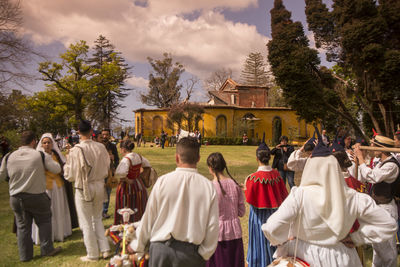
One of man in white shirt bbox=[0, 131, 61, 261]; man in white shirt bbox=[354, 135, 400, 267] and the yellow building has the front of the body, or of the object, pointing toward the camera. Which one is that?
the yellow building

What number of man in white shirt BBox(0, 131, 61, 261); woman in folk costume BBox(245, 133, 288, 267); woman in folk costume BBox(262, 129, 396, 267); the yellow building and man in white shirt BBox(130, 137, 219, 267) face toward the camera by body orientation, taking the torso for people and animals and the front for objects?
1

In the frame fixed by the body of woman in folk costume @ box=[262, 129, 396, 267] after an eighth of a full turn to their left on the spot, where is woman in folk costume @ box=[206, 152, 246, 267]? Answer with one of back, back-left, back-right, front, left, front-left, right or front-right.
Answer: front

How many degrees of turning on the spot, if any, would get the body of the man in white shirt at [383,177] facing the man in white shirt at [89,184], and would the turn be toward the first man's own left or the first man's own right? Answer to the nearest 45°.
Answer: approximately 45° to the first man's own left

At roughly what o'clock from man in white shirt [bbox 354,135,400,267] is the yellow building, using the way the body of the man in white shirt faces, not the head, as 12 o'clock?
The yellow building is roughly at 2 o'clock from the man in white shirt.

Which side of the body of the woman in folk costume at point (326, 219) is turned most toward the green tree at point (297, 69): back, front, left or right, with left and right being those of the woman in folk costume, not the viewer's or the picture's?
front

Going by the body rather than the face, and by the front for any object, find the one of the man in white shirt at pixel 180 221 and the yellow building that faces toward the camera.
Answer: the yellow building

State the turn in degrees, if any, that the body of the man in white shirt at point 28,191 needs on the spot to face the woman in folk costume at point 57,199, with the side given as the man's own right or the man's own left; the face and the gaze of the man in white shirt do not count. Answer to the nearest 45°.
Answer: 0° — they already face them

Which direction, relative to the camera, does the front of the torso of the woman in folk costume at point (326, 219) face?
away from the camera

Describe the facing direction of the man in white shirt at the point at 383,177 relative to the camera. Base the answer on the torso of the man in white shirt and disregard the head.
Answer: to the viewer's left

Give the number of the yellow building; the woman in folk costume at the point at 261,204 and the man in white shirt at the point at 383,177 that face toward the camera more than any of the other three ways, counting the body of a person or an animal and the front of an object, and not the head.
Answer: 1

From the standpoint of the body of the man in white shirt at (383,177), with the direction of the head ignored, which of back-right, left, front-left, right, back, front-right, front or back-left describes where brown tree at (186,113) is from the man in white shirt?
front-right

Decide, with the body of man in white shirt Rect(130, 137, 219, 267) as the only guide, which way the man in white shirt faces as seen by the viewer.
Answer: away from the camera

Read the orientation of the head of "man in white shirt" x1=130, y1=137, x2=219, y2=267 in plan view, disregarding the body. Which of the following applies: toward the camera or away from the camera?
away from the camera

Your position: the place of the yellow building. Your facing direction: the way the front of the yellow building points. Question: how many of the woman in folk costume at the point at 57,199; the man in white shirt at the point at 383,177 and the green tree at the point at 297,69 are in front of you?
3

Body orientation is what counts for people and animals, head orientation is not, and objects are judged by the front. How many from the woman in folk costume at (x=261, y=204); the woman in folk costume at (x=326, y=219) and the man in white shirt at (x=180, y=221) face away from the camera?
3

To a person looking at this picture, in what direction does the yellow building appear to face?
facing the viewer
